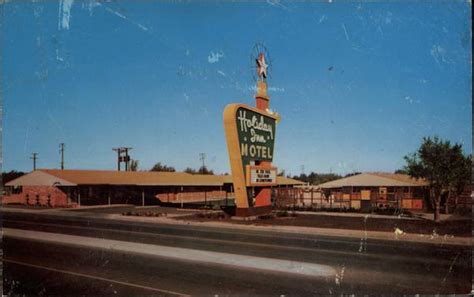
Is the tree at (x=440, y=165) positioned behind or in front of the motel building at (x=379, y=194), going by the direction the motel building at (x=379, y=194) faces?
in front

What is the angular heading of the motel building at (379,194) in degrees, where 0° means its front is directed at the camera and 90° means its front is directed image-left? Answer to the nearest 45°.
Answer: approximately 0°
